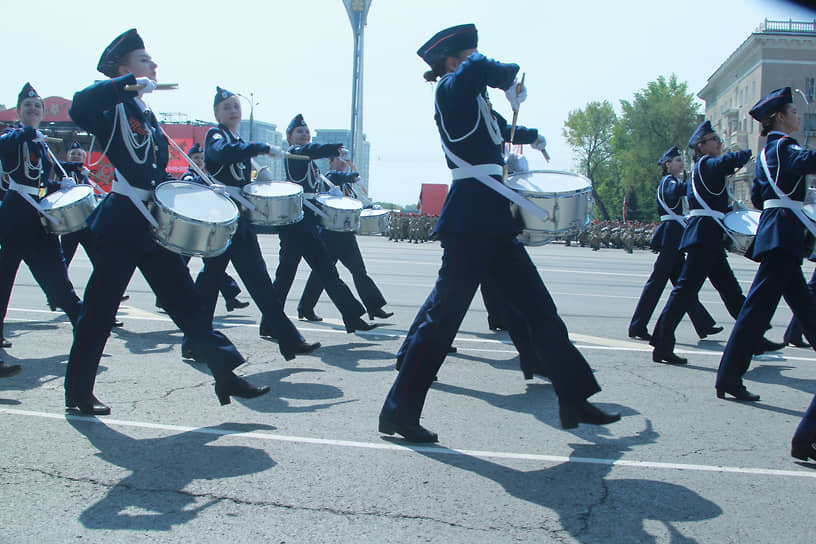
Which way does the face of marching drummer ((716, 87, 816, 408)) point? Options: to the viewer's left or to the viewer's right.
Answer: to the viewer's right

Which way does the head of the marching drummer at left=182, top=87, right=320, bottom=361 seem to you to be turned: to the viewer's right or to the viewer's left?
to the viewer's right

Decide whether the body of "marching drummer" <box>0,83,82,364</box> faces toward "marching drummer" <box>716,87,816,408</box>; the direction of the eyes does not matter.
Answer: yes

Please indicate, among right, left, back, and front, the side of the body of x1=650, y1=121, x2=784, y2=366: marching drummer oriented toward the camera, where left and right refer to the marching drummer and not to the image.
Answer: right

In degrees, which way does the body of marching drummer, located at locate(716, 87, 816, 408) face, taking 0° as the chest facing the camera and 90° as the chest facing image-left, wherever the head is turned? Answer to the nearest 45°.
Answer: approximately 270°

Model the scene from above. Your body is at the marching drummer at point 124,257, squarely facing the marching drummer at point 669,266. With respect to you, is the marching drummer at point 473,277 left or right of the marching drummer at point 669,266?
right

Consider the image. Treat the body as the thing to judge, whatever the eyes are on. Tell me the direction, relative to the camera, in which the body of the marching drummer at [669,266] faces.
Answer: to the viewer's right

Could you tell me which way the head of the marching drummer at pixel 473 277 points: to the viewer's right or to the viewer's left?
to the viewer's right

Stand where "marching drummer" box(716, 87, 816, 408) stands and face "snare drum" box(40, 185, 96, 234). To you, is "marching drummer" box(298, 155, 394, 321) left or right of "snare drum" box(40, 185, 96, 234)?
right

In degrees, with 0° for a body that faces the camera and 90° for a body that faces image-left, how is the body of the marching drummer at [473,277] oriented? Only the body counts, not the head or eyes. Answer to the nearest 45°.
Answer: approximately 270°

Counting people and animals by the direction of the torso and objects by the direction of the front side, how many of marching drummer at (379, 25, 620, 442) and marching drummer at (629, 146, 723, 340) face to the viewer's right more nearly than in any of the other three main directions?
2

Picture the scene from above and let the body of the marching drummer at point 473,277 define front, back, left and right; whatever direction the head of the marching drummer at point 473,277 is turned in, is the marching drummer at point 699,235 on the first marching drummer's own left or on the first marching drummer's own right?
on the first marching drummer's own left
